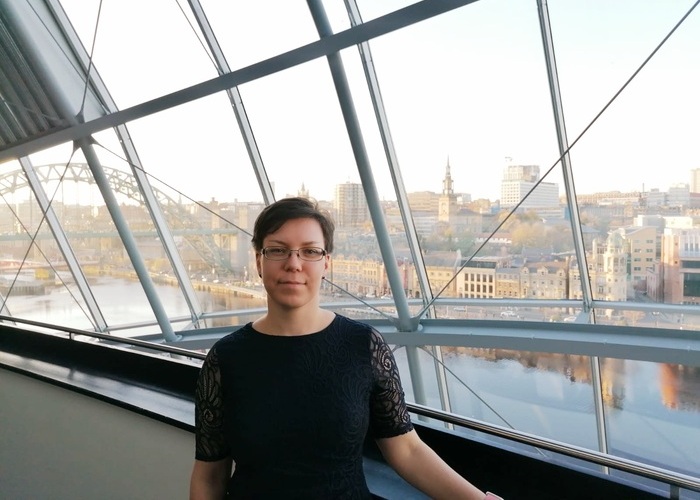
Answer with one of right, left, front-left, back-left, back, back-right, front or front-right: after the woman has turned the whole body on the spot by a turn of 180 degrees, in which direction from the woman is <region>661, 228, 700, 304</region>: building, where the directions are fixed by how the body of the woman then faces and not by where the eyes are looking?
front-right

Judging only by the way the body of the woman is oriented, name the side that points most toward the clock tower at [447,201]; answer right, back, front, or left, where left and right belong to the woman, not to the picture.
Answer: back

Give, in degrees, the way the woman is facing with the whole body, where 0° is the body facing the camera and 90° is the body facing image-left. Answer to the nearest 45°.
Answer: approximately 0°

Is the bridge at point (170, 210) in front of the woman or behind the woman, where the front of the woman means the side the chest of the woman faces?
behind

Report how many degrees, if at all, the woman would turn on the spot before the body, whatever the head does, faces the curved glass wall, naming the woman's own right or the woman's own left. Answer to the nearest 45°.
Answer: approximately 180°
